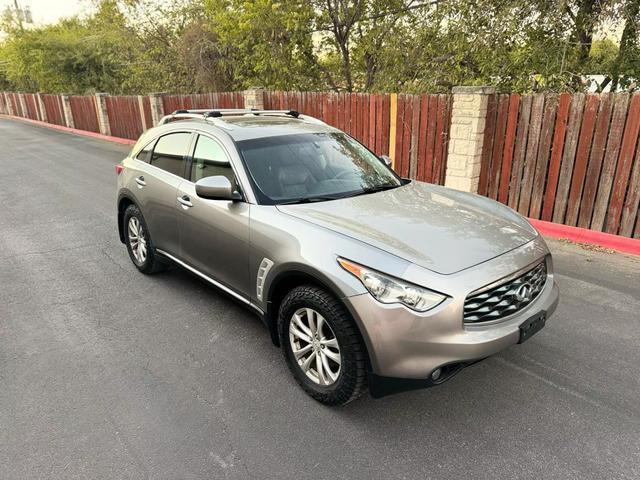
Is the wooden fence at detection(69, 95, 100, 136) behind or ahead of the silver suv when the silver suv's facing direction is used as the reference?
behind

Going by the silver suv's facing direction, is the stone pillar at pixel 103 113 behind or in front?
behind

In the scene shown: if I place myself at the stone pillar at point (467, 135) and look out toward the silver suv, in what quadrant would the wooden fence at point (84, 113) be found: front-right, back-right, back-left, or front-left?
back-right

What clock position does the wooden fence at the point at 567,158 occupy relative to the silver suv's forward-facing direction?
The wooden fence is roughly at 9 o'clock from the silver suv.

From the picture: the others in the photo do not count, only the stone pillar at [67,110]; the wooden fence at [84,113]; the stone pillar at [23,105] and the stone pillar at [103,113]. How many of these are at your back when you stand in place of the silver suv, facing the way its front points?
4

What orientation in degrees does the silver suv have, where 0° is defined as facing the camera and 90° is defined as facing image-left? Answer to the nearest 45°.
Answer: approximately 315°

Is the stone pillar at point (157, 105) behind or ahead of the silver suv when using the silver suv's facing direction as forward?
behind

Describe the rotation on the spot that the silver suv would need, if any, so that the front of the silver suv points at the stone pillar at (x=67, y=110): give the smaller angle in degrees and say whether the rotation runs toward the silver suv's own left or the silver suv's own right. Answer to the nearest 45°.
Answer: approximately 180°

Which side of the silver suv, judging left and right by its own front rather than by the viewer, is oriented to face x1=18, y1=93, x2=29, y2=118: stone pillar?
back
